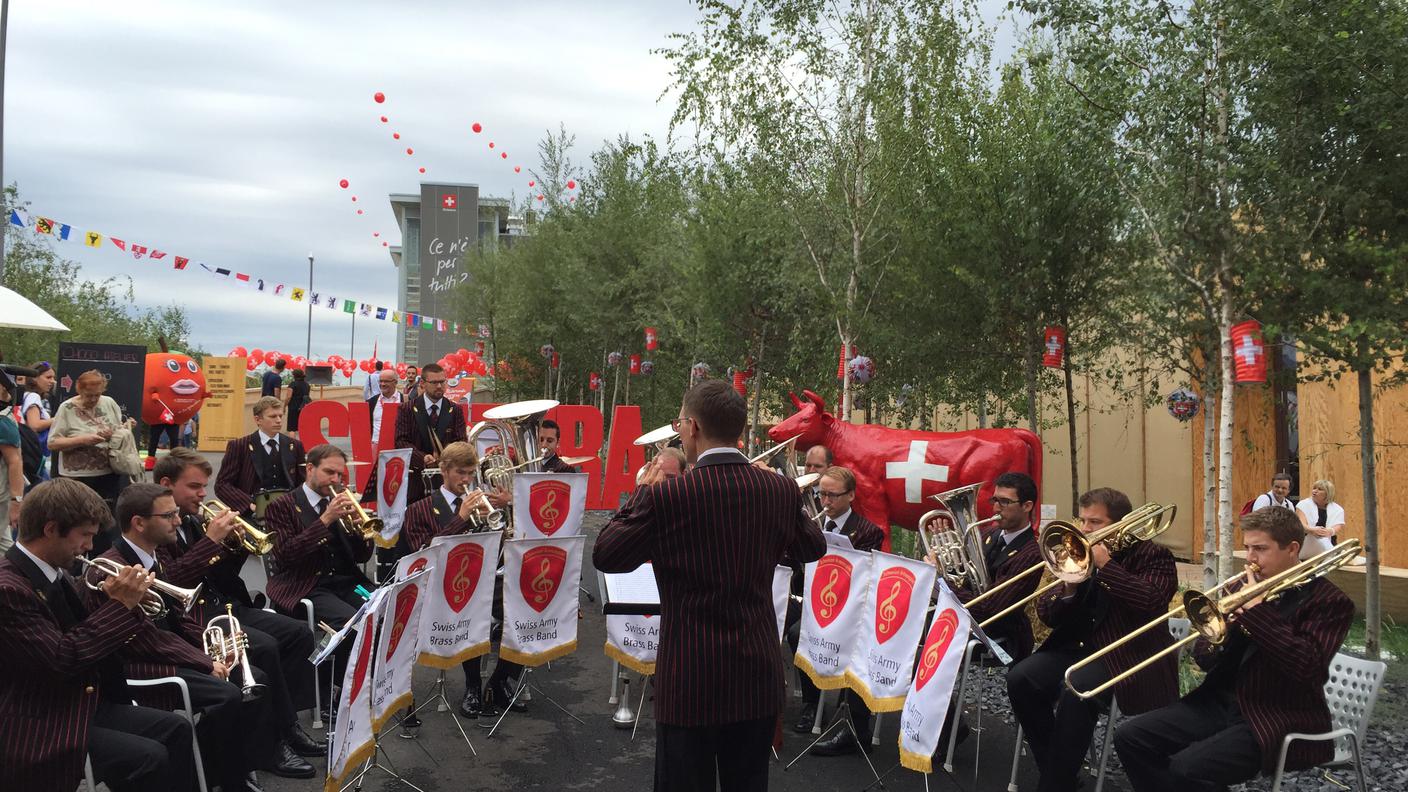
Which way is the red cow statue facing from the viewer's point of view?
to the viewer's left

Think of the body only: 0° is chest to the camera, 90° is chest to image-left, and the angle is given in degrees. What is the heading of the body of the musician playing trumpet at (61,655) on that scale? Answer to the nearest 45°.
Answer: approximately 270°

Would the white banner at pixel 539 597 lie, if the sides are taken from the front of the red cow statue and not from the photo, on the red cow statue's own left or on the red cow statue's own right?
on the red cow statue's own left

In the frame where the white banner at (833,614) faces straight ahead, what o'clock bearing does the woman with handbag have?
The woman with handbag is roughly at 2 o'clock from the white banner.

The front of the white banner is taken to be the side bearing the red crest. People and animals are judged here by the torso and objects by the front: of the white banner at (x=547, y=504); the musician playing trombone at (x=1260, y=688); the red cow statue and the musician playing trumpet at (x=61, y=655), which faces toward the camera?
the white banner

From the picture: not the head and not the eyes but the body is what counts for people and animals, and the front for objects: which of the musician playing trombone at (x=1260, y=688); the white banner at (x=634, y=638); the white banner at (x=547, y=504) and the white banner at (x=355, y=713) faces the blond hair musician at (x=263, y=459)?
the musician playing trombone

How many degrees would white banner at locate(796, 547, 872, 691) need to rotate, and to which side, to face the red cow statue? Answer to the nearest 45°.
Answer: approximately 135° to its right

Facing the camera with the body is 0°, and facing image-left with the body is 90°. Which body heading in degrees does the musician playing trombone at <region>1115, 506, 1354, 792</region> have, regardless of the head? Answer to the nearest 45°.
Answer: approximately 90°

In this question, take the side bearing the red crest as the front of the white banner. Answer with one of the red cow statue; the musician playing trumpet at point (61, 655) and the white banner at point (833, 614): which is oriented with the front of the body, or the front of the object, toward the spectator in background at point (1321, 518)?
the musician playing trumpet

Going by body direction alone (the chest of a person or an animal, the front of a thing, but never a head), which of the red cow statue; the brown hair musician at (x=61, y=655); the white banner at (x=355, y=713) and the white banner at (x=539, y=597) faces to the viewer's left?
the red cow statue

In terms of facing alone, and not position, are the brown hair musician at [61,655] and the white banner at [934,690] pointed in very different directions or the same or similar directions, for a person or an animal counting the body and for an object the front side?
very different directions

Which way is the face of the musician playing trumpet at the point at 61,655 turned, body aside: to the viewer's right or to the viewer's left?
to the viewer's right
